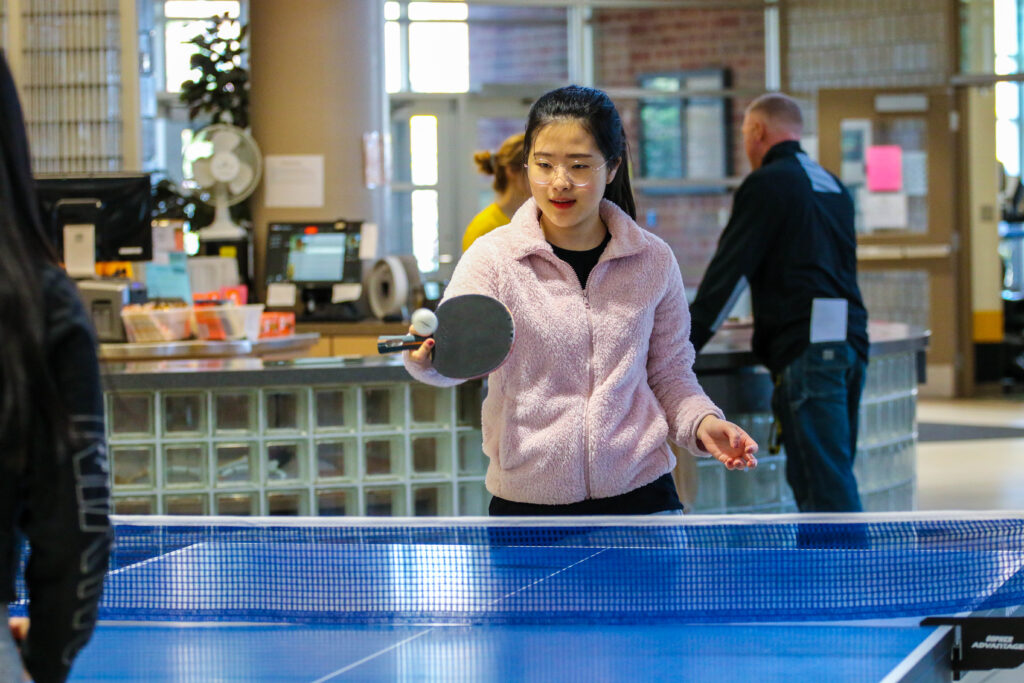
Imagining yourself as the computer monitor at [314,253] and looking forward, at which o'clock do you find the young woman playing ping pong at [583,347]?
The young woman playing ping pong is roughly at 12 o'clock from the computer monitor.

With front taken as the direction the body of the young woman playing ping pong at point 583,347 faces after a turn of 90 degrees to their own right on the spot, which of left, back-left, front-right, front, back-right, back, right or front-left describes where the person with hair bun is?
right

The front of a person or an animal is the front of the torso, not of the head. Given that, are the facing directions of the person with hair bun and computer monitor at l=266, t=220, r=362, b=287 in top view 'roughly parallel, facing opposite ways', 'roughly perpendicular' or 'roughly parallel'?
roughly perpendicular

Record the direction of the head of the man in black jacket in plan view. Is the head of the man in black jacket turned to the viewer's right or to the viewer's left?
to the viewer's left

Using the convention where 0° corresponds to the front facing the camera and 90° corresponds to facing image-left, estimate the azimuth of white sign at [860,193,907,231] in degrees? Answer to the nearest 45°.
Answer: approximately 0°
